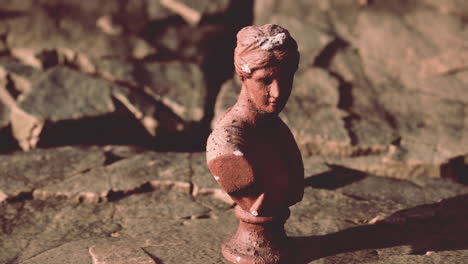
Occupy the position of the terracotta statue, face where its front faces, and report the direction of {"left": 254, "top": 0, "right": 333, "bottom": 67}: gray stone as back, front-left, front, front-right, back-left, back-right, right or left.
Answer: back-left

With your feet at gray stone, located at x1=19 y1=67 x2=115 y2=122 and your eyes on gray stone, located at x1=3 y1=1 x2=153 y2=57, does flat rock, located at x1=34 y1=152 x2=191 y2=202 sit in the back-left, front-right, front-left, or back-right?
back-right

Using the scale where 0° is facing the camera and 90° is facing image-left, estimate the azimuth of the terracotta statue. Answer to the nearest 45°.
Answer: approximately 315°

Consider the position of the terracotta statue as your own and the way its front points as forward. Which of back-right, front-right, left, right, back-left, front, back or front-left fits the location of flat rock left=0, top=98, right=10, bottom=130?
back

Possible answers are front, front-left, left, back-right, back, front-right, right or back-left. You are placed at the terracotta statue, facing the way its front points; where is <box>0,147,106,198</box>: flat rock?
back

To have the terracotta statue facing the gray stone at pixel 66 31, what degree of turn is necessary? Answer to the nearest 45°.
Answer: approximately 180°

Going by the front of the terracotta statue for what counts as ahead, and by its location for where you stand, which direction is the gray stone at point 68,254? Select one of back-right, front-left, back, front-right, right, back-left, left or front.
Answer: back-right

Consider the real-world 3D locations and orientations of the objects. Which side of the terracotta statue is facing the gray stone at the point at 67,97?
back
